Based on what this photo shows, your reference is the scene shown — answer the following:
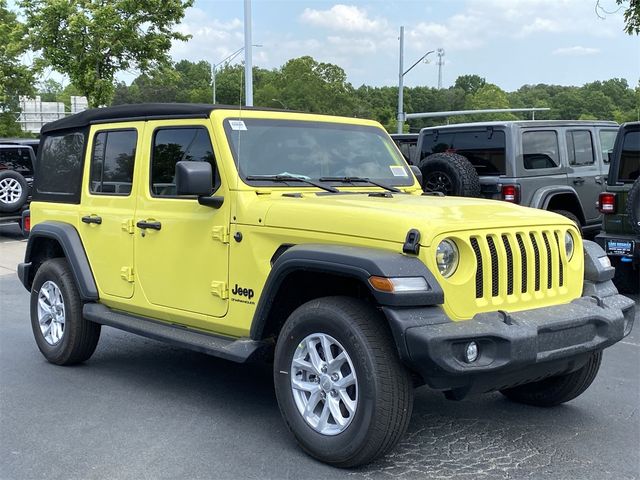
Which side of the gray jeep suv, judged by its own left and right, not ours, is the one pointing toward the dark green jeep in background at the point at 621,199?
right

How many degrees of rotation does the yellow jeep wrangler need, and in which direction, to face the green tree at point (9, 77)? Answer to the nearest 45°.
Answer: approximately 180°

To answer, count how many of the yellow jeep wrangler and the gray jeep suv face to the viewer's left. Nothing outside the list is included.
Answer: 0

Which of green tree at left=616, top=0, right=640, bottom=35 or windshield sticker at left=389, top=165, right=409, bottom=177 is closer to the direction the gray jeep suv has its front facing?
the green tree

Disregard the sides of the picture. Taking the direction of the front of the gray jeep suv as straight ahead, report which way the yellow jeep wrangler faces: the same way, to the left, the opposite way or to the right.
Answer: to the right

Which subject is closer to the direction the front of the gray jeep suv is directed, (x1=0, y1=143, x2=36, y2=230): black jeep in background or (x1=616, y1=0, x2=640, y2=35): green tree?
the green tree

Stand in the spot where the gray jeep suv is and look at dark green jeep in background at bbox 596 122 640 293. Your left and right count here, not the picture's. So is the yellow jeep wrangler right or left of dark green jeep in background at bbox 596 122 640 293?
right

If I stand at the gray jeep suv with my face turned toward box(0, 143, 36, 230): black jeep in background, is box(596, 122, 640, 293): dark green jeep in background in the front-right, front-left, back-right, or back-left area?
back-left

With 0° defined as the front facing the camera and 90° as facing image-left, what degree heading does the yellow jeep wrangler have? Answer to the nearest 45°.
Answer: approximately 315°

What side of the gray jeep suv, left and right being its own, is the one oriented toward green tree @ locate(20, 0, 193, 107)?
left

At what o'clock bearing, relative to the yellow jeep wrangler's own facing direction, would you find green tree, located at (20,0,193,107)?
The green tree is roughly at 7 o'clock from the yellow jeep wrangler.

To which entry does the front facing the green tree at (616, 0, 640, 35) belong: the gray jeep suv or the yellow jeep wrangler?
the gray jeep suv

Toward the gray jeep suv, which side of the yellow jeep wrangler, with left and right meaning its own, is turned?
left

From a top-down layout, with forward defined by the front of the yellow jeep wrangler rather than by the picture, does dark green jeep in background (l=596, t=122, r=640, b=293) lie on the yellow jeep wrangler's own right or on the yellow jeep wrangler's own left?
on the yellow jeep wrangler's own left

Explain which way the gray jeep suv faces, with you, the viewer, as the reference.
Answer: facing away from the viewer and to the right of the viewer
